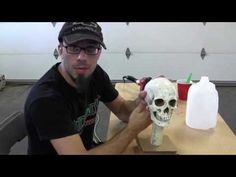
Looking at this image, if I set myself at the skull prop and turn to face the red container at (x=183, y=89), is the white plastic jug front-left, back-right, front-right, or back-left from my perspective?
front-right

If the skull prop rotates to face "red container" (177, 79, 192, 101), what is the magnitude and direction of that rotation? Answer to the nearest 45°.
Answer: approximately 135° to its left

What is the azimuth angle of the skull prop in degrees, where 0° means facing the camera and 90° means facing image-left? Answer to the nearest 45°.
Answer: approximately 315°

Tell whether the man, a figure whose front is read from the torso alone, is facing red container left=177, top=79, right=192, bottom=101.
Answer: no

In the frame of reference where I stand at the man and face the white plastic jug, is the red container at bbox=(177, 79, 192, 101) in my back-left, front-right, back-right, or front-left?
front-left

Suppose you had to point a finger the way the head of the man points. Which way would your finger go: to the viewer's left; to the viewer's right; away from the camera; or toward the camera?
toward the camera

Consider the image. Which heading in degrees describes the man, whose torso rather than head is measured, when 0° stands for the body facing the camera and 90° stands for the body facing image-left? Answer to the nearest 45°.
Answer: approximately 315°

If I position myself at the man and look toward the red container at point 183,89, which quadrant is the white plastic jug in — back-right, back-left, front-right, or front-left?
front-right
